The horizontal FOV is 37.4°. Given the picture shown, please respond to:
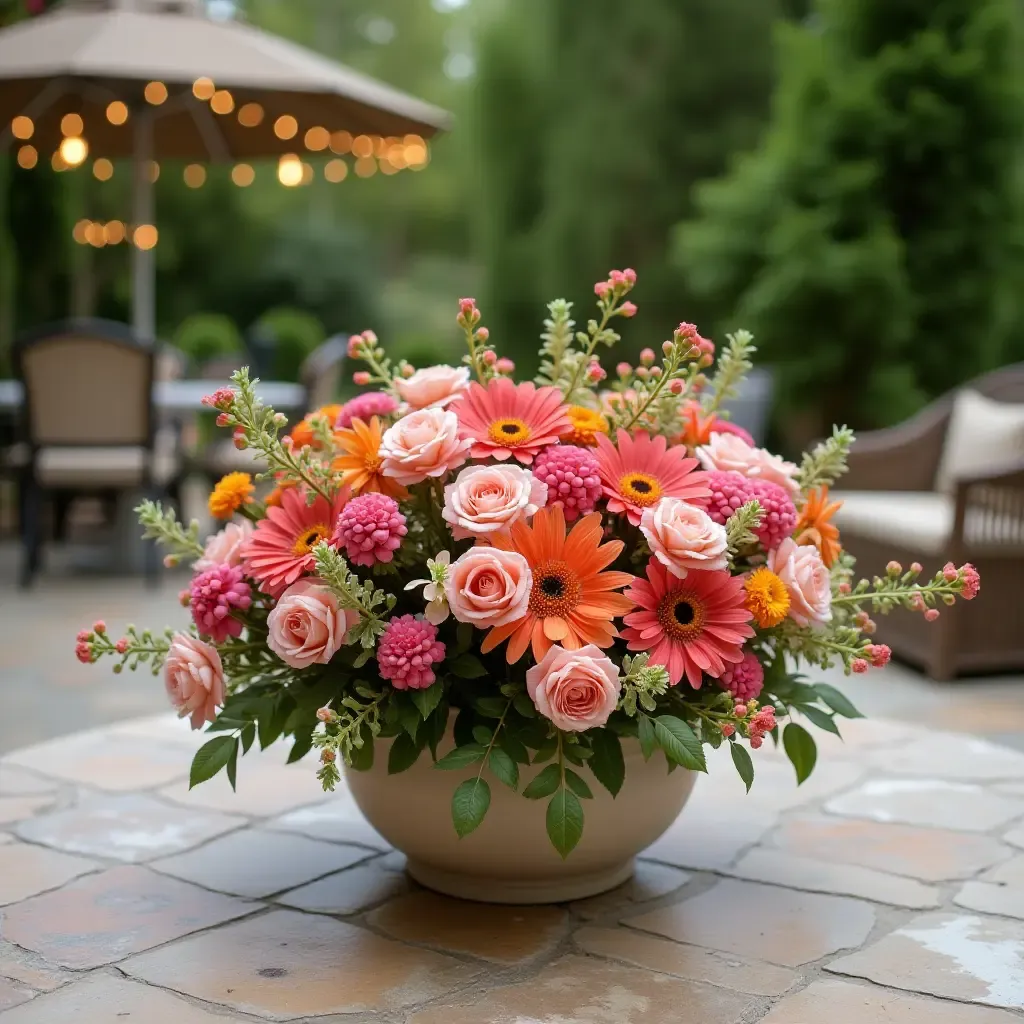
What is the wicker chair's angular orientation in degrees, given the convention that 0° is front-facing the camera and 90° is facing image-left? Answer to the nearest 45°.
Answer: approximately 45°

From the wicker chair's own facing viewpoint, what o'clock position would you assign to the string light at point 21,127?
The string light is roughly at 2 o'clock from the wicker chair.

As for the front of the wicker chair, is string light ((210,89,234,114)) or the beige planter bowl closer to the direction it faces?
the beige planter bowl

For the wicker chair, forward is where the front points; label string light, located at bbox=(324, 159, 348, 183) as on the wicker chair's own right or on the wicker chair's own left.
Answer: on the wicker chair's own right

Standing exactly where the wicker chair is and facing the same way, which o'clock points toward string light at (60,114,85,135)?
The string light is roughly at 2 o'clock from the wicker chair.

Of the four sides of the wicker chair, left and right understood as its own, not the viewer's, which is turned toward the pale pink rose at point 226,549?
front

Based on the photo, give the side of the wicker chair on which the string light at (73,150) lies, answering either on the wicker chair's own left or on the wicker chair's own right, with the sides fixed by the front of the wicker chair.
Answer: on the wicker chair's own right

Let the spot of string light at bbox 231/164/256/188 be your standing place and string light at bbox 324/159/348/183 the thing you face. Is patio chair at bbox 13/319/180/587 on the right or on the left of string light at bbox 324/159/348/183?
right

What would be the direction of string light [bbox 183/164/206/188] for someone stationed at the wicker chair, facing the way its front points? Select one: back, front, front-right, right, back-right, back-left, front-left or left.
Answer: right

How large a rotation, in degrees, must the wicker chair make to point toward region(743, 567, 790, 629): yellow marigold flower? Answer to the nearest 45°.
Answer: approximately 45° to its left

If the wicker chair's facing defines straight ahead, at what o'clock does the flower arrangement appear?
The flower arrangement is roughly at 11 o'clock from the wicker chair.
